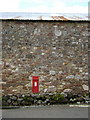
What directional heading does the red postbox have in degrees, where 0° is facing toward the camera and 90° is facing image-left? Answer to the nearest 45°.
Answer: approximately 0°
